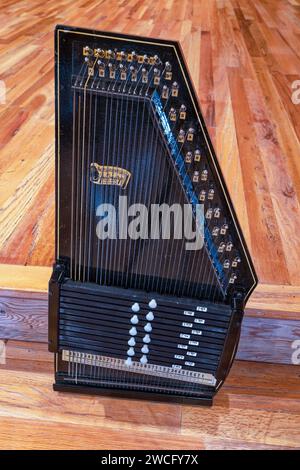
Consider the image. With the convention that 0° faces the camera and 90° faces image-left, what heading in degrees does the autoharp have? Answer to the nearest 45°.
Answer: approximately 0°
